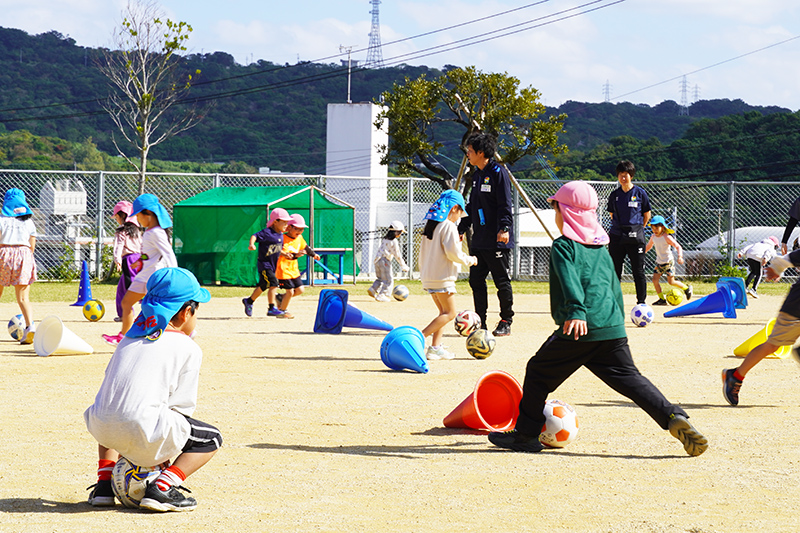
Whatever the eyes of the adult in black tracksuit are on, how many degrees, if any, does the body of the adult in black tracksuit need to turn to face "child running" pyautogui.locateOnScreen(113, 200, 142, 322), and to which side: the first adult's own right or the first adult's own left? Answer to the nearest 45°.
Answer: approximately 45° to the first adult's own right

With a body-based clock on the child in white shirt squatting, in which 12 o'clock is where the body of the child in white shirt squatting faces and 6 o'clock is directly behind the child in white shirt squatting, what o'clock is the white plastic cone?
The white plastic cone is roughly at 10 o'clock from the child in white shirt squatting.

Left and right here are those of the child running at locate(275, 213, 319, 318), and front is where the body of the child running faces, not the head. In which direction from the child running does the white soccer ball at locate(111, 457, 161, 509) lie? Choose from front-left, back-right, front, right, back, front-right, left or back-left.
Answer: front-right

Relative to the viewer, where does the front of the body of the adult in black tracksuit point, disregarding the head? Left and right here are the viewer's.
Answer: facing the viewer and to the left of the viewer

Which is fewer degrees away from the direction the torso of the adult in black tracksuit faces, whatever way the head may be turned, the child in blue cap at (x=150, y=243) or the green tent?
the child in blue cap

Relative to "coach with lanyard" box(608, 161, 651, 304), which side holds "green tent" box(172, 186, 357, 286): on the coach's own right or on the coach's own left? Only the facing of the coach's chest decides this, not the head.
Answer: on the coach's own right

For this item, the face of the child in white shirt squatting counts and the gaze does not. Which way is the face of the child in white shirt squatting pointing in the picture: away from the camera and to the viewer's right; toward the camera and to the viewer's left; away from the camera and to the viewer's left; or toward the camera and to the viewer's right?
away from the camera and to the viewer's right

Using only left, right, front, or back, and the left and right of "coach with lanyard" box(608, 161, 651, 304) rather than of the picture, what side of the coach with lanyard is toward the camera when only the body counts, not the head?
front

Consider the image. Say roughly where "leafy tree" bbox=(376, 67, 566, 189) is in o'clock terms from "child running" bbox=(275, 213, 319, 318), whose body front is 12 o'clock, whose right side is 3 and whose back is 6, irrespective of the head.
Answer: The leafy tree is roughly at 8 o'clock from the child running.

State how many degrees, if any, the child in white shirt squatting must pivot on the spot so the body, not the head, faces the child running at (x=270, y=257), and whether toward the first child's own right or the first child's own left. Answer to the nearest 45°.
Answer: approximately 45° to the first child's own left

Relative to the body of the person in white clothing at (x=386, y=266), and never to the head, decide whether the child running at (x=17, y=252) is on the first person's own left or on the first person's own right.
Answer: on the first person's own right
